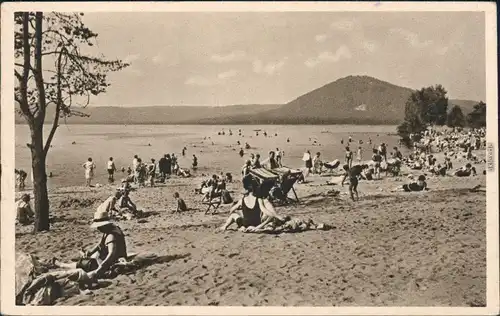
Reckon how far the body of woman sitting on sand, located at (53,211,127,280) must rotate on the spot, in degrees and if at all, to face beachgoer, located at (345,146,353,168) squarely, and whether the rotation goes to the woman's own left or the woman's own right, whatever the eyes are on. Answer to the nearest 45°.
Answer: approximately 180°

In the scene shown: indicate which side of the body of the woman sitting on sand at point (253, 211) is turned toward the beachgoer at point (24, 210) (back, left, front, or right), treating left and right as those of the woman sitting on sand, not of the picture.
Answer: left

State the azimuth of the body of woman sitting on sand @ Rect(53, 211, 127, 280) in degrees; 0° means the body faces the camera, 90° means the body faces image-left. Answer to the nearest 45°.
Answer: approximately 90°

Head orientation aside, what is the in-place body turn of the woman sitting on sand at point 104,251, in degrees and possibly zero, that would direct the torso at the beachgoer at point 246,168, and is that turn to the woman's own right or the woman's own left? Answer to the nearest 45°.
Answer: approximately 90° to the woman's own right

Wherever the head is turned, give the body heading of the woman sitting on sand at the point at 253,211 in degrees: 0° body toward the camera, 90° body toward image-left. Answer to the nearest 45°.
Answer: approximately 180°
